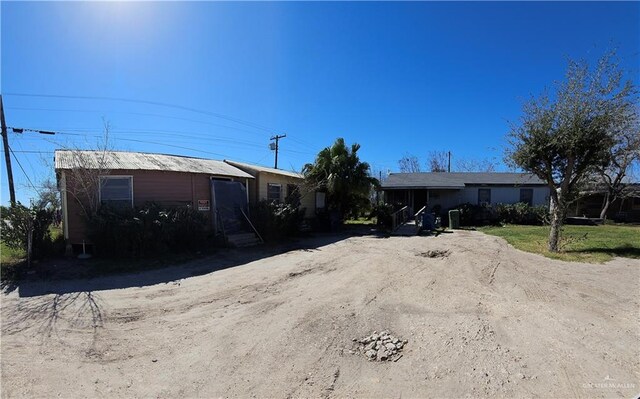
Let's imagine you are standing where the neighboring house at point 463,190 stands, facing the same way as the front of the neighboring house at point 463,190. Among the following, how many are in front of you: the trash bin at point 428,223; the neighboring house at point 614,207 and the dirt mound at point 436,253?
2

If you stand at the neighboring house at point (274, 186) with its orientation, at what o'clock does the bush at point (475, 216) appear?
The bush is roughly at 10 o'clock from the neighboring house.

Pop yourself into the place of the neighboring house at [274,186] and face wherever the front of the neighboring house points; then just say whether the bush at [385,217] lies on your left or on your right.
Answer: on your left

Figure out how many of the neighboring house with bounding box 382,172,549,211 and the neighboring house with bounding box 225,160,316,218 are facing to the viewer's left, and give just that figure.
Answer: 0

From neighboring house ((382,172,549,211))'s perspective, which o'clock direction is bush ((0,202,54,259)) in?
The bush is roughly at 1 o'clock from the neighboring house.

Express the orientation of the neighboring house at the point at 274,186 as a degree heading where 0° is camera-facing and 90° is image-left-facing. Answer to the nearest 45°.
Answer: approximately 315°

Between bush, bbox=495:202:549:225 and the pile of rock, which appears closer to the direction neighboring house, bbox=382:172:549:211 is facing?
the pile of rock

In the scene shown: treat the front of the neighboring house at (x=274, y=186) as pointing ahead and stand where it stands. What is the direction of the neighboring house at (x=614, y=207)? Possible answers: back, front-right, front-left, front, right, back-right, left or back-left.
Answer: front-left

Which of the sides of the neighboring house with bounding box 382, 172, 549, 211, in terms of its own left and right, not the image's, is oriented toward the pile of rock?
front

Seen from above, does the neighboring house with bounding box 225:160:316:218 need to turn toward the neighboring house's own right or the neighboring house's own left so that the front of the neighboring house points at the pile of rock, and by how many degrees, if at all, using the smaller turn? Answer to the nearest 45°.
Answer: approximately 45° to the neighboring house's own right

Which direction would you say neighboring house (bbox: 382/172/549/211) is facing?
toward the camera

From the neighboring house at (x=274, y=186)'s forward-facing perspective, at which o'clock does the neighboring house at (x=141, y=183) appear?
the neighboring house at (x=141, y=183) is roughly at 3 o'clock from the neighboring house at (x=274, y=186).

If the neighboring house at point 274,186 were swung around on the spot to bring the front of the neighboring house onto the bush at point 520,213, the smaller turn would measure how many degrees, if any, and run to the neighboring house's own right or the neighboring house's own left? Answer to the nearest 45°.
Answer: approximately 45° to the neighboring house's own left
